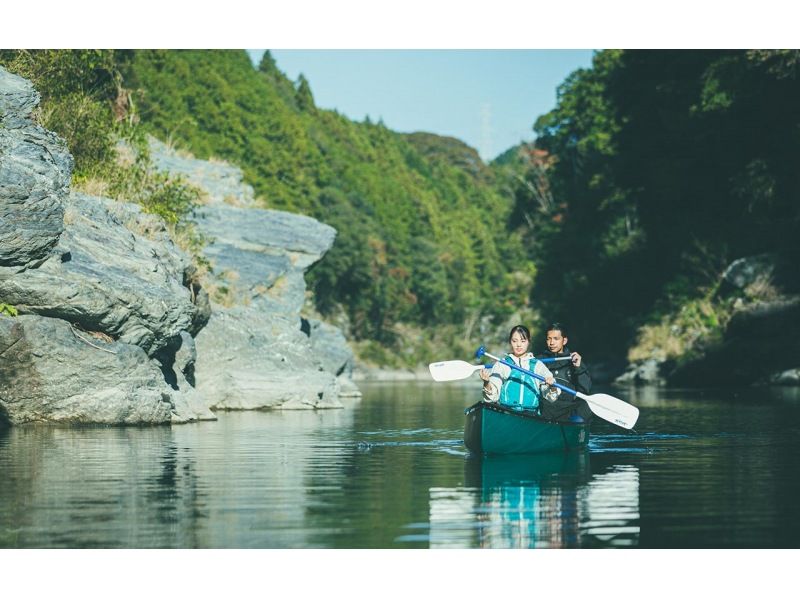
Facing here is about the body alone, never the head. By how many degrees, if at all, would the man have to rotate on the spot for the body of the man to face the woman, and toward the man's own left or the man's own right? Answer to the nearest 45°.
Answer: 0° — they already face them

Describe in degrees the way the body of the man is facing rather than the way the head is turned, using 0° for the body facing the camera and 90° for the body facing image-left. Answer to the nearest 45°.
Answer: approximately 45°

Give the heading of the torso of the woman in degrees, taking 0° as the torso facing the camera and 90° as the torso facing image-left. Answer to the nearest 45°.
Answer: approximately 0°

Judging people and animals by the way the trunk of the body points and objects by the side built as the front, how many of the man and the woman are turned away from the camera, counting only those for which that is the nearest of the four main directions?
0

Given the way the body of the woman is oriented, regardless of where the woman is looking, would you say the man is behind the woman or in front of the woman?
behind
